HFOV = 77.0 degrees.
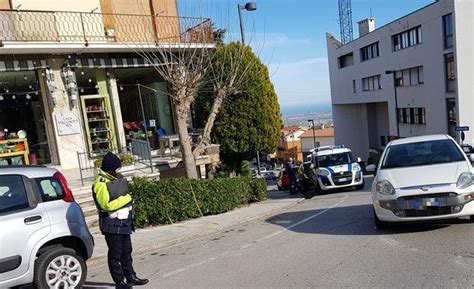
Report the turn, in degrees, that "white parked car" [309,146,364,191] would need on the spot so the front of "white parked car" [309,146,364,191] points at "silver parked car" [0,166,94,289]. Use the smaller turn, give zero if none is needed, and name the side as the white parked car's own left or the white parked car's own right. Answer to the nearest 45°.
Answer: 0° — it already faces it

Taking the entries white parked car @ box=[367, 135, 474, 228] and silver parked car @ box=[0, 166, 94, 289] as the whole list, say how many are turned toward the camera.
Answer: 1

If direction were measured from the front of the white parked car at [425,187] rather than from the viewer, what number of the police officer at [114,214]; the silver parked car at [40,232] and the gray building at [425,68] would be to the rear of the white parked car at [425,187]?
1

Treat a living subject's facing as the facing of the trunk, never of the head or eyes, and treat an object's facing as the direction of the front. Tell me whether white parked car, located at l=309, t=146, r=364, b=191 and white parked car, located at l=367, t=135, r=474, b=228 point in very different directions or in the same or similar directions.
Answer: same or similar directions

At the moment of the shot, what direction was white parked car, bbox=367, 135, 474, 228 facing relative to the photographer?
facing the viewer

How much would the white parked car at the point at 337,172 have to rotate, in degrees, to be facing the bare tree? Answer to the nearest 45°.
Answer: approximately 45° to its right

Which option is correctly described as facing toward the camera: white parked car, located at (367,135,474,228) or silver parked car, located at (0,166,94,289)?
white parked car, located at (367,135,474,228)

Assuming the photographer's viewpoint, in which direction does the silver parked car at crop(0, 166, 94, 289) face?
facing to the left of the viewer

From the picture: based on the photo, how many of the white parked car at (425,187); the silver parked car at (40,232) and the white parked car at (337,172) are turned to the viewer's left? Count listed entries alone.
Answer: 1

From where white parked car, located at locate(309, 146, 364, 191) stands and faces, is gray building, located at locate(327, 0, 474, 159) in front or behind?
behind

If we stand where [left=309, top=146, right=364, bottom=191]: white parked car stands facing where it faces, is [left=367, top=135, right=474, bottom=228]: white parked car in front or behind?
in front

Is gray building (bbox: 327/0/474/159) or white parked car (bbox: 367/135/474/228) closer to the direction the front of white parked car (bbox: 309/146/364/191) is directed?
the white parked car
